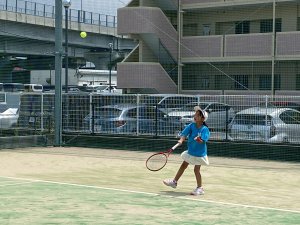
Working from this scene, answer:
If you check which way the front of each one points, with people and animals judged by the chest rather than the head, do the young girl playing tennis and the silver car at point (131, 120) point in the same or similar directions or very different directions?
very different directions

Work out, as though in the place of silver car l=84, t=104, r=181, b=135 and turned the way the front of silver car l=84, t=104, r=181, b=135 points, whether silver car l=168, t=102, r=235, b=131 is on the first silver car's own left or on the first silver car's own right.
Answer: on the first silver car's own right

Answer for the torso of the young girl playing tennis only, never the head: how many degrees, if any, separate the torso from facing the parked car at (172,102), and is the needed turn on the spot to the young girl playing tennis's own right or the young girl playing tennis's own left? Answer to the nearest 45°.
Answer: approximately 135° to the young girl playing tennis's own right

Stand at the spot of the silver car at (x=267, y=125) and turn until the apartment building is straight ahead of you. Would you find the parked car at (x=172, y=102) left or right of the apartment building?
left
